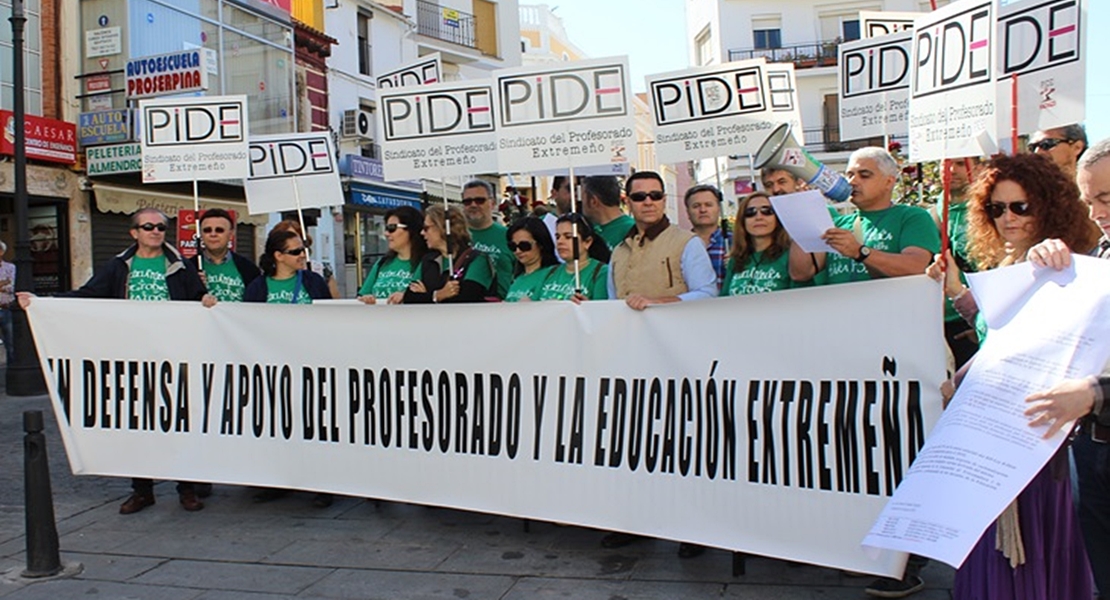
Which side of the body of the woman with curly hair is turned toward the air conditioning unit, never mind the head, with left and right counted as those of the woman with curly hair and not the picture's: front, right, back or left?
right

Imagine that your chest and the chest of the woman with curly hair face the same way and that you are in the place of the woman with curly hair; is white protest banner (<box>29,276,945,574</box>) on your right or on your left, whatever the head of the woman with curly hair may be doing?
on your right

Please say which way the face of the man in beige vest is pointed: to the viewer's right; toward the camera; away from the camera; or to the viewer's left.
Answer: toward the camera

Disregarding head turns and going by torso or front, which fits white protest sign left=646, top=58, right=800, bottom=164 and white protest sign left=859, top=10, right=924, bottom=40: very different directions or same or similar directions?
same or similar directions

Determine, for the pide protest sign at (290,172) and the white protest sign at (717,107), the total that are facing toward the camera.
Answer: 2

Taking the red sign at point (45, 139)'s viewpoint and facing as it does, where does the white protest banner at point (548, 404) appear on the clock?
The white protest banner is roughly at 1 o'clock from the red sign.

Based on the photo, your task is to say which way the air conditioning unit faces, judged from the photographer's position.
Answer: facing the viewer and to the right of the viewer

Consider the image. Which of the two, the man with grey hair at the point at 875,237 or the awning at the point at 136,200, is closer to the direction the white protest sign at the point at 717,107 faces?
the man with grey hair

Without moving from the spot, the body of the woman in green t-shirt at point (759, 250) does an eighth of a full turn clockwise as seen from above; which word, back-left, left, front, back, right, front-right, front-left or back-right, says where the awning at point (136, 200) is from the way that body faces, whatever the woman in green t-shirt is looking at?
right

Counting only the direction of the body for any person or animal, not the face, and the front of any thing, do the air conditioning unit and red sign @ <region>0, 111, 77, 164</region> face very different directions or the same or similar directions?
same or similar directions

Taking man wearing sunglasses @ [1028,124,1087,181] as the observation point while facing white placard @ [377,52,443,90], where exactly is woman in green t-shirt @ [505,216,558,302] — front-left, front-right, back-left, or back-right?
front-left

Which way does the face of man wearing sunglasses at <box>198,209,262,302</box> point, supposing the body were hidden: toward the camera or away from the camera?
toward the camera

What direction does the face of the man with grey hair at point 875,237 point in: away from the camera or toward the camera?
toward the camera

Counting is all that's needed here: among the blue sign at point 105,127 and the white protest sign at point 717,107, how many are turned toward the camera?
2

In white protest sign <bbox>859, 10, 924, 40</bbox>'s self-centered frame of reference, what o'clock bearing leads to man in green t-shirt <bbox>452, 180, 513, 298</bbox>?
The man in green t-shirt is roughly at 2 o'clock from the white protest sign.

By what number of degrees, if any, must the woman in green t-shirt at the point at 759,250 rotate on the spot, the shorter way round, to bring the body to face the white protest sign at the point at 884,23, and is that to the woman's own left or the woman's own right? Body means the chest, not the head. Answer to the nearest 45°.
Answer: approximately 180°

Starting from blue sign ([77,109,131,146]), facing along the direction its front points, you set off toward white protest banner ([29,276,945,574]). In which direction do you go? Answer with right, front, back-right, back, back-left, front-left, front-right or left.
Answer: front

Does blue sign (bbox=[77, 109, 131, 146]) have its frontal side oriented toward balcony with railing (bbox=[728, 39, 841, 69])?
no

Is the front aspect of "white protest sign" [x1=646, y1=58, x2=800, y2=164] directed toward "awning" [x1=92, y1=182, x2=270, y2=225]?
no

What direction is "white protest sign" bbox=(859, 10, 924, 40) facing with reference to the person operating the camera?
facing the viewer

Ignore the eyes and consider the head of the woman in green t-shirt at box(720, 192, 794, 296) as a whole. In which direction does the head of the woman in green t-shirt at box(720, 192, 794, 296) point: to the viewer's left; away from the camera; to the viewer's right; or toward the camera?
toward the camera

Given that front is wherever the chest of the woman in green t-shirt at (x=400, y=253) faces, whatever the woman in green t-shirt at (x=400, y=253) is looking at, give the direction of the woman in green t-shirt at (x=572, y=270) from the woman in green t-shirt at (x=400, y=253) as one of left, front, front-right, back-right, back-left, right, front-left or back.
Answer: left

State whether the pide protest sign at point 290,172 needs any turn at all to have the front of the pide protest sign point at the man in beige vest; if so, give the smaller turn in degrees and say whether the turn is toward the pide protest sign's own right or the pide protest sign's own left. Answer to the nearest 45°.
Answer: approximately 45° to the pide protest sign's own left
